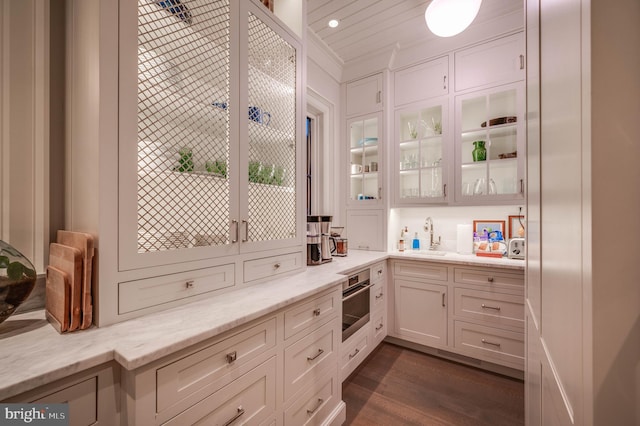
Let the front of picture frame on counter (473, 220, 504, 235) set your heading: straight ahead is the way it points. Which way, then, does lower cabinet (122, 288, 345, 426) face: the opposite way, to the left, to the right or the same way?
to the left

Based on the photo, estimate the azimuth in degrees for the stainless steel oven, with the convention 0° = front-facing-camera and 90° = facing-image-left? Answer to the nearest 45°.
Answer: approximately 315°

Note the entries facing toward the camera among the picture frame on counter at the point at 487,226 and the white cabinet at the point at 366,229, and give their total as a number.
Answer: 2

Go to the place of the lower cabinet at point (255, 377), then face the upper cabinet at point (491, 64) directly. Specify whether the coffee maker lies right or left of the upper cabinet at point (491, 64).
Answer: left

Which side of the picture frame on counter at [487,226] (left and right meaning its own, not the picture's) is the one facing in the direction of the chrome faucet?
right

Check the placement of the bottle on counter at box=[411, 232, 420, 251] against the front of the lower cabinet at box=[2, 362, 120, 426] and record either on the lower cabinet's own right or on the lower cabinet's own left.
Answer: on the lower cabinet's own left

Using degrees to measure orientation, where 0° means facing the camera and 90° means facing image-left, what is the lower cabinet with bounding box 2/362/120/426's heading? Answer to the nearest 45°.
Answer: approximately 315°
